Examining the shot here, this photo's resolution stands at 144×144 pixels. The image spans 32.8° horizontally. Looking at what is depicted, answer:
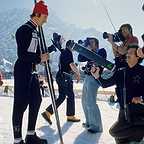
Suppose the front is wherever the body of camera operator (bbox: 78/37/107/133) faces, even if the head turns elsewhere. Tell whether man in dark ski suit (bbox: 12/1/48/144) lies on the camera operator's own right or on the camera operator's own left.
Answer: on the camera operator's own left

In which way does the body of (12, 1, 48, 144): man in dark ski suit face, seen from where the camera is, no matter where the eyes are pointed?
to the viewer's right

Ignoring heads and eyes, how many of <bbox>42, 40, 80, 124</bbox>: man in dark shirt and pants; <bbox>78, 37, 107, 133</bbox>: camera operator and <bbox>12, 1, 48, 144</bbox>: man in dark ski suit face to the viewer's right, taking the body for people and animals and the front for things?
2

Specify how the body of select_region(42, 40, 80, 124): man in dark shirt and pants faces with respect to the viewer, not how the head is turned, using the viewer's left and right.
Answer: facing to the right of the viewer

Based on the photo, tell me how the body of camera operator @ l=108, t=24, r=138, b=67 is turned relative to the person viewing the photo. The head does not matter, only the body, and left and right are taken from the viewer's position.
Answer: facing to the left of the viewer

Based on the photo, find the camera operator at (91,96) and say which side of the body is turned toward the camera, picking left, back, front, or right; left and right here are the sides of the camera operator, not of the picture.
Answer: left
